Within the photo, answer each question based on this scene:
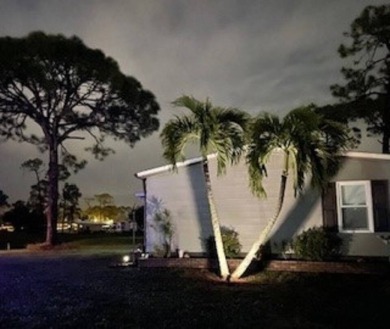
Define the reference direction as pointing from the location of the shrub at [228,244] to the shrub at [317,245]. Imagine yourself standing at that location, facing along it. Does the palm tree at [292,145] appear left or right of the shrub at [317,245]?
right

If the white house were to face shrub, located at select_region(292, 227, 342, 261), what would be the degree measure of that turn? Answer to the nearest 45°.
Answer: approximately 45° to its left

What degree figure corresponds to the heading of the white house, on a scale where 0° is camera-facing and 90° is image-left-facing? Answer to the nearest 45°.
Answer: approximately 0°

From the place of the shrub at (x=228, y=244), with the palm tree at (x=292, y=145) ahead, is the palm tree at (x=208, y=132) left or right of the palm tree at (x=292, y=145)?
right

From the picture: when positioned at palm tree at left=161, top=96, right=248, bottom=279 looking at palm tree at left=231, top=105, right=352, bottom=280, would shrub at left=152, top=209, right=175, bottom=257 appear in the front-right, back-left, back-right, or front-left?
back-left
